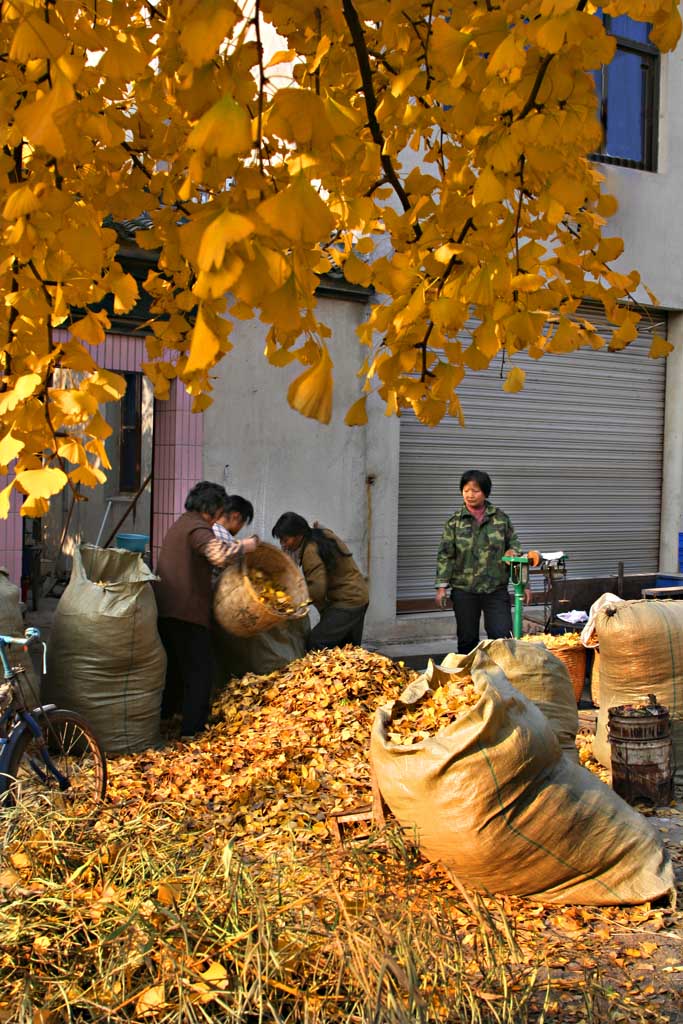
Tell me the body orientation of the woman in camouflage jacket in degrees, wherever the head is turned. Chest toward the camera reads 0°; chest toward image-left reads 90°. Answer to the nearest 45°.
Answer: approximately 0°

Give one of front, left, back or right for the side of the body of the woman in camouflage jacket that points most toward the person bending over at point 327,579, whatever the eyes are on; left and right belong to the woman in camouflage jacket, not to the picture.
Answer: right

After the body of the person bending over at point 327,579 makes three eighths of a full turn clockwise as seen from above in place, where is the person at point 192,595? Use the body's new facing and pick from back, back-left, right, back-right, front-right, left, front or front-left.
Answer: back

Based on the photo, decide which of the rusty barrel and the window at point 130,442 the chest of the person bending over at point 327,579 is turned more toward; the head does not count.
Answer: the window

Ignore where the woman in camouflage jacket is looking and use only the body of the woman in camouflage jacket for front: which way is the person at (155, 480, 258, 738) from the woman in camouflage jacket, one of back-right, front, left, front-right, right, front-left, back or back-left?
front-right

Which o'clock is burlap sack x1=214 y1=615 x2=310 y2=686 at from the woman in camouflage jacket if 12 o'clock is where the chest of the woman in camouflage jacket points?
The burlap sack is roughly at 2 o'clock from the woman in camouflage jacket.

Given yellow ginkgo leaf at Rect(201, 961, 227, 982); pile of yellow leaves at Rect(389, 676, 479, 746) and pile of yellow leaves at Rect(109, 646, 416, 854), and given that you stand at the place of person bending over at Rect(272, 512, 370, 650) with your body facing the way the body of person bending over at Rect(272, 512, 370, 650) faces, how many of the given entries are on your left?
3

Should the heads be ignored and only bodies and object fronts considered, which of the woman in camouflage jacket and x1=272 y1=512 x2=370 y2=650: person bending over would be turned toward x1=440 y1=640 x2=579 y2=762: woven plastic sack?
the woman in camouflage jacket

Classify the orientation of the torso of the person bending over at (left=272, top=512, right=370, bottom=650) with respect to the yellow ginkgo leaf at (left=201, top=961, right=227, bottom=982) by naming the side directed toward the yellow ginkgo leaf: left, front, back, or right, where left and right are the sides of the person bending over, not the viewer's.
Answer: left

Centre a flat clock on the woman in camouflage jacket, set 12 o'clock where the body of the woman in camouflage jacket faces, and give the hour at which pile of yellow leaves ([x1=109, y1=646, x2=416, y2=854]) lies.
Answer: The pile of yellow leaves is roughly at 1 o'clock from the woman in camouflage jacket.

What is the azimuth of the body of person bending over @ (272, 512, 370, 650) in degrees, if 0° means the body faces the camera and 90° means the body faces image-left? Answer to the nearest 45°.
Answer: approximately 90°

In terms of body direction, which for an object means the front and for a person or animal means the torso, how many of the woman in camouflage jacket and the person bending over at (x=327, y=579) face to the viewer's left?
1

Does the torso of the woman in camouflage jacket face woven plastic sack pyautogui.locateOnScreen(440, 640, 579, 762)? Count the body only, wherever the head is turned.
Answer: yes

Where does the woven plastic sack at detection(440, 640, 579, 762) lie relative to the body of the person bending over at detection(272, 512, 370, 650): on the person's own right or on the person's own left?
on the person's own left

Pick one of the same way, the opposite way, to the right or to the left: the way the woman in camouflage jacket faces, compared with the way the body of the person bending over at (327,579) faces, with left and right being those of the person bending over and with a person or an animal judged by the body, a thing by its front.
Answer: to the left

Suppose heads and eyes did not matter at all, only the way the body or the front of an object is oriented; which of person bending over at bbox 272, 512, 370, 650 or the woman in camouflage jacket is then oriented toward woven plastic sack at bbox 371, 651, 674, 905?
the woman in camouflage jacket
